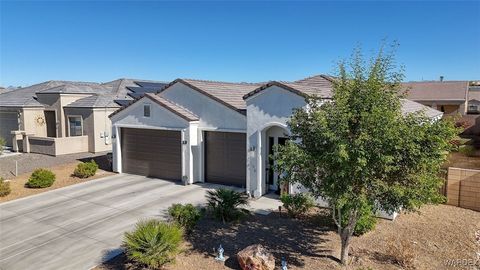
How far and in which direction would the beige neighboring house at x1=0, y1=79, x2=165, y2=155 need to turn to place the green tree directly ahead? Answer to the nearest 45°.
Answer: approximately 45° to its left

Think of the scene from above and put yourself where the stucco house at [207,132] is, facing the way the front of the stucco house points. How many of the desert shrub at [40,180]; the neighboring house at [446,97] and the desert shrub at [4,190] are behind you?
1

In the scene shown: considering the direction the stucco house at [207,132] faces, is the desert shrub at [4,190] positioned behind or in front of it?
in front

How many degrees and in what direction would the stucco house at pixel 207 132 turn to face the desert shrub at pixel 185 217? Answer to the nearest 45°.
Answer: approximately 45° to its left

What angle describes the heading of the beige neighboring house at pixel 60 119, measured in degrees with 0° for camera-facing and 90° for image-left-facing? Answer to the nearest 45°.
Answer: approximately 45°

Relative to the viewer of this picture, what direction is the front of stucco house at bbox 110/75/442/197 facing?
facing the viewer and to the left of the viewer

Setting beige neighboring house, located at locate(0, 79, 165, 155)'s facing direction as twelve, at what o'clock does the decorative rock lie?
The decorative rock is roughly at 10 o'clock from the beige neighboring house.

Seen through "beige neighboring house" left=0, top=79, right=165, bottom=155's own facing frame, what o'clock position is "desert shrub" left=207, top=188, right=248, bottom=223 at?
The desert shrub is roughly at 10 o'clock from the beige neighboring house.

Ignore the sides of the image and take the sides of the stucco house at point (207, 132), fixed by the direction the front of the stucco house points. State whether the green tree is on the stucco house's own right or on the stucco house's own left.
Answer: on the stucco house's own left

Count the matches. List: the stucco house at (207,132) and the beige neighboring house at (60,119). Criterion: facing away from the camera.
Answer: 0

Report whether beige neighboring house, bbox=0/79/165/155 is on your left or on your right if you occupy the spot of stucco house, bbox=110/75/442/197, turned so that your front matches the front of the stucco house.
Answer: on your right

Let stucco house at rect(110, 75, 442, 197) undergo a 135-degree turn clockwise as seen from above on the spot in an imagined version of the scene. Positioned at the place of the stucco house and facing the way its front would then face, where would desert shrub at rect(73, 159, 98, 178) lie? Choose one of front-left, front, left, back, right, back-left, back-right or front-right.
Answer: left

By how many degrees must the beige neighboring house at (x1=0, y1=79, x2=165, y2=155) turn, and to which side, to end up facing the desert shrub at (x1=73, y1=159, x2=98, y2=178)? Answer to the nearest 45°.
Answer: approximately 45° to its left

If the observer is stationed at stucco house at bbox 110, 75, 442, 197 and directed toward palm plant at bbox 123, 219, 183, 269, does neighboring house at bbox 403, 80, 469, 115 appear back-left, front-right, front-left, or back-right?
back-left

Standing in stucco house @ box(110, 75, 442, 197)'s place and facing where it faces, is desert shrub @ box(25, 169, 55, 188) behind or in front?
in front
